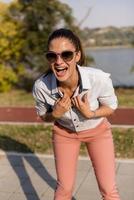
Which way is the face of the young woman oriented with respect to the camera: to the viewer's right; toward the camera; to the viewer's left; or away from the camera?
toward the camera

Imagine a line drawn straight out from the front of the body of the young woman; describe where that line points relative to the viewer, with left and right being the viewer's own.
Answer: facing the viewer

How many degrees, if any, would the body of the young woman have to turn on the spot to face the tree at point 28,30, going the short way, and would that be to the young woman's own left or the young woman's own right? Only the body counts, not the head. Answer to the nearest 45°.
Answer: approximately 180°
